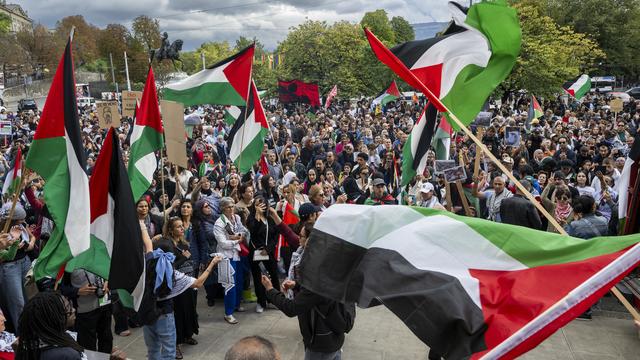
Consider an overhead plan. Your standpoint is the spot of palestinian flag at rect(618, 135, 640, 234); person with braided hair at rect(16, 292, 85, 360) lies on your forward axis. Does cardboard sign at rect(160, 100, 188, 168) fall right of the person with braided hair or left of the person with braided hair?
right

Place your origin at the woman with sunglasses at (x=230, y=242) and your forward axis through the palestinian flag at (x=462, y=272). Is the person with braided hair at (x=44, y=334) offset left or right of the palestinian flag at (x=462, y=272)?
right
